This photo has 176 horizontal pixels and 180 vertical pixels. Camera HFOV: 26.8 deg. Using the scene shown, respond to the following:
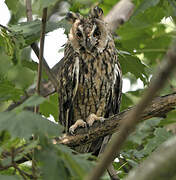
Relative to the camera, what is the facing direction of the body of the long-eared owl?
toward the camera

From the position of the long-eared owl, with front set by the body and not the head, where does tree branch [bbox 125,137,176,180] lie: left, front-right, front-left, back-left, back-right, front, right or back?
front
